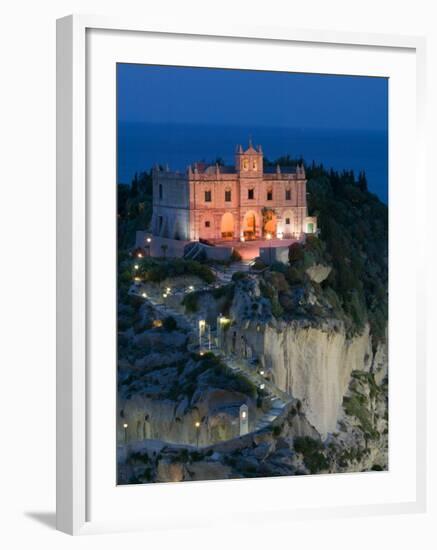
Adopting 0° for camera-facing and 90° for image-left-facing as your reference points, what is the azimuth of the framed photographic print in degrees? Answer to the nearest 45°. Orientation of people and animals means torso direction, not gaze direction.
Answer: approximately 315°
